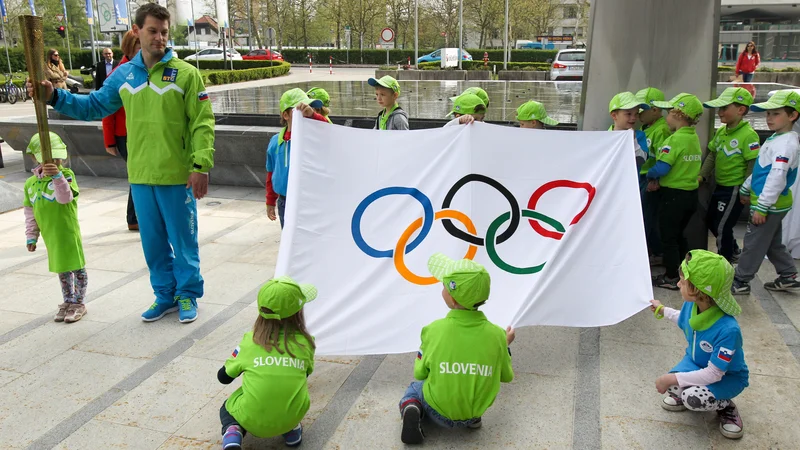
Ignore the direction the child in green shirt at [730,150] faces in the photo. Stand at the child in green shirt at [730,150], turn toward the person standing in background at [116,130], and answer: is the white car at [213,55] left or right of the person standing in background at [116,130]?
right

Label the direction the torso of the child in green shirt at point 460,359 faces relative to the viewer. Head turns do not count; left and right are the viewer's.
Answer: facing away from the viewer

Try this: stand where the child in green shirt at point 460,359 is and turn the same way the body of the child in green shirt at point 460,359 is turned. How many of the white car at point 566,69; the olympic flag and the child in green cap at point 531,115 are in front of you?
3

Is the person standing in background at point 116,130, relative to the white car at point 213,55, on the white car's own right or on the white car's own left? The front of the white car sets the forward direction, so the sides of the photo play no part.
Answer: on the white car's own left

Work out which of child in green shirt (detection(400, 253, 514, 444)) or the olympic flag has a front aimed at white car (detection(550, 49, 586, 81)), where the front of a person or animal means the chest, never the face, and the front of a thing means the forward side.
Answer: the child in green shirt

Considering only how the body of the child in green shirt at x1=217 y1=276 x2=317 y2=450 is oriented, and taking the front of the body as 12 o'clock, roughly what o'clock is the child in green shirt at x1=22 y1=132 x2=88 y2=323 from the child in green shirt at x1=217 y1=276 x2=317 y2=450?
the child in green shirt at x1=22 y1=132 x2=88 y2=323 is roughly at 11 o'clock from the child in green shirt at x1=217 y1=276 x2=317 y2=450.

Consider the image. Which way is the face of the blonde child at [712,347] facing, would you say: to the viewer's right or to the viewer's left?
to the viewer's left

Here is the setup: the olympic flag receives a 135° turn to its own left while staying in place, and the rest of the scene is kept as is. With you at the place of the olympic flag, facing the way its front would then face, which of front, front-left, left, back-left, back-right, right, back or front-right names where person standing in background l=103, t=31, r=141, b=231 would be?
left

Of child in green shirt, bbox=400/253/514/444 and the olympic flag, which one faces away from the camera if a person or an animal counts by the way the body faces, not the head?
the child in green shirt

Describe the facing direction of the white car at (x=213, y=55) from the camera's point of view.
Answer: facing to the left of the viewer

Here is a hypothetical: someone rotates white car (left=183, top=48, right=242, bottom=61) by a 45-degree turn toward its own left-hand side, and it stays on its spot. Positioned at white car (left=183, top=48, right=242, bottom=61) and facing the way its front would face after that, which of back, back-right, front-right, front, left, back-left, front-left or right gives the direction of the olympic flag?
front-left

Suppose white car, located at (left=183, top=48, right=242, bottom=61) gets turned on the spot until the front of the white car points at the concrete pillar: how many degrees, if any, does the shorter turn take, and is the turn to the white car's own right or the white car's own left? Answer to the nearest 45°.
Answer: approximately 90° to the white car's own left

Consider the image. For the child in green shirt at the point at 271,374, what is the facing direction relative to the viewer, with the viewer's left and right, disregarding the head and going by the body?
facing away from the viewer
